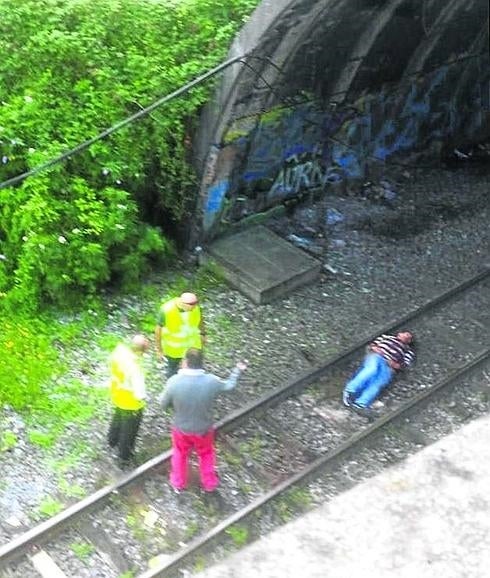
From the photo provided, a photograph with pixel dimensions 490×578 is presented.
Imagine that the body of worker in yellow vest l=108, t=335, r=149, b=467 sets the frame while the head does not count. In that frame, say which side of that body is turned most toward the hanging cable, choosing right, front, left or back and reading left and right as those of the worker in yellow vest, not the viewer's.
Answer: left

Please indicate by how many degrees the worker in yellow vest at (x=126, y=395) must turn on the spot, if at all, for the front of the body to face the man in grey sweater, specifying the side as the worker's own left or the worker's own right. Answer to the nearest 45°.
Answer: approximately 45° to the worker's own right

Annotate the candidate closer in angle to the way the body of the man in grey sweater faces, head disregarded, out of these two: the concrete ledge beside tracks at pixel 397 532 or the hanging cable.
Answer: the hanging cable

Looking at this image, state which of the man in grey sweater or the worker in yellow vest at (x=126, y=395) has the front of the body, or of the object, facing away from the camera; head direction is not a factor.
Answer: the man in grey sweater

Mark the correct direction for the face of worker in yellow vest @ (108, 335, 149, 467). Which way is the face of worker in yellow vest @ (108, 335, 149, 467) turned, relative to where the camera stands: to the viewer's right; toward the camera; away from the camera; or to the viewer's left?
to the viewer's right

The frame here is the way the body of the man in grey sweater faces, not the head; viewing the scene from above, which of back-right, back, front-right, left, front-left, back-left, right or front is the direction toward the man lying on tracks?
front-right

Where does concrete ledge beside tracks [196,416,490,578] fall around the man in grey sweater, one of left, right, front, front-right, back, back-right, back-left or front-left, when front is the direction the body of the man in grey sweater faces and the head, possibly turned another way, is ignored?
right

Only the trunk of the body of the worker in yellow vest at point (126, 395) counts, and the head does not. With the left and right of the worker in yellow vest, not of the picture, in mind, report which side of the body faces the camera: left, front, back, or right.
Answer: right

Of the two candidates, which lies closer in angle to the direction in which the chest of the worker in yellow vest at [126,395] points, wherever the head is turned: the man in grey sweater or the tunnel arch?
the man in grey sweater

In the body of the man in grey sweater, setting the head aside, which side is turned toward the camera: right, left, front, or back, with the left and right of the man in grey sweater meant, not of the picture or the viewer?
back

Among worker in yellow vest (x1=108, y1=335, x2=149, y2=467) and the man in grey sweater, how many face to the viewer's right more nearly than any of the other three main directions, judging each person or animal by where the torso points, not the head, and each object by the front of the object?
1

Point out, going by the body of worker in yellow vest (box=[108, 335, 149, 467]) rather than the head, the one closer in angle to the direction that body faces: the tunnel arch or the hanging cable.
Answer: the tunnel arch

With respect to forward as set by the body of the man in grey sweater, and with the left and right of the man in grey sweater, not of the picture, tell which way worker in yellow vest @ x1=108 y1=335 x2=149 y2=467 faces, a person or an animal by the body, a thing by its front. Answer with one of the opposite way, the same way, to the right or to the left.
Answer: to the right

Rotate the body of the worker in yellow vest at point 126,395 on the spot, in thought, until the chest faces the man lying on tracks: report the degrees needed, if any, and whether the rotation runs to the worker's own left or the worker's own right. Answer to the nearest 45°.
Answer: approximately 45° to the worker's own left

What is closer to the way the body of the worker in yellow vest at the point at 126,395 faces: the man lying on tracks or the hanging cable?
the man lying on tracks

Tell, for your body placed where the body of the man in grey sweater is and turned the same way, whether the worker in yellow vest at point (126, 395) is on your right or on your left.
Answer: on your left

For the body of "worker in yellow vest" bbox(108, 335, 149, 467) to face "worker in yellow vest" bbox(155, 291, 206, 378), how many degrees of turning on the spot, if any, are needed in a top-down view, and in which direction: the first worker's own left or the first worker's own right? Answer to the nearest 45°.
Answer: approximately 90° to the first worker's own left
